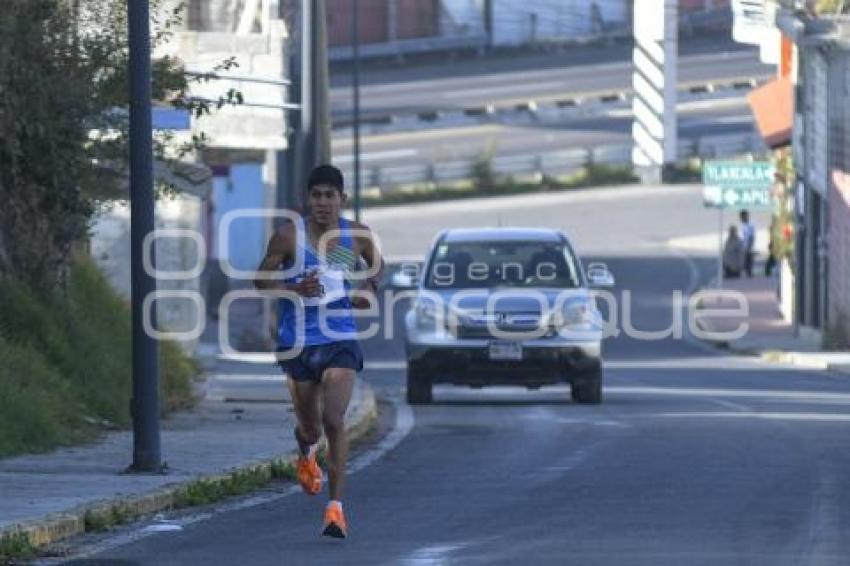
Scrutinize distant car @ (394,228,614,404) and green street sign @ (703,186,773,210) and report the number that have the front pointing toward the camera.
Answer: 2

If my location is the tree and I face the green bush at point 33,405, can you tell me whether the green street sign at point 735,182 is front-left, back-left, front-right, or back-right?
back-left

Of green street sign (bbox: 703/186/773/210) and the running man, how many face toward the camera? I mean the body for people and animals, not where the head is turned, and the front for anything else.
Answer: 2

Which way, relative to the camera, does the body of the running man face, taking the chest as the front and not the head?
toward the camera

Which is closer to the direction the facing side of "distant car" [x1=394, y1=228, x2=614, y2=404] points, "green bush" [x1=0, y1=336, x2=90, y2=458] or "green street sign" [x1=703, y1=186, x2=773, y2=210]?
the green bush

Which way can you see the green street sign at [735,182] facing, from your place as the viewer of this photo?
facing the viewer

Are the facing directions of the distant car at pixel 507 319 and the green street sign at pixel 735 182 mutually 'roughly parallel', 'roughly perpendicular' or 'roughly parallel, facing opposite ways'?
roughly parallel

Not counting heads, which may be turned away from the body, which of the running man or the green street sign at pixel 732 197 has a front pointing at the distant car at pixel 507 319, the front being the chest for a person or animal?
the green street sign

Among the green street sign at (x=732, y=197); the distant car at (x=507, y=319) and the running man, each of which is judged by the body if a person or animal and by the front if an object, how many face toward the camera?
3

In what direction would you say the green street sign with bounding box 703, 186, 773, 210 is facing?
toward the camera

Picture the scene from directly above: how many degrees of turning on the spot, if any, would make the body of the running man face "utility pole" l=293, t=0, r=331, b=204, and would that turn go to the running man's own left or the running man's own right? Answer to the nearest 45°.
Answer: approximately 180°

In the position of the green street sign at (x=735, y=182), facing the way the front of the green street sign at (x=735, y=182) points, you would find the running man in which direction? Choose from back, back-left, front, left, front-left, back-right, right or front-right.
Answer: front
